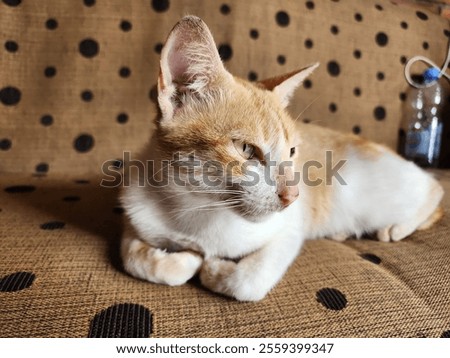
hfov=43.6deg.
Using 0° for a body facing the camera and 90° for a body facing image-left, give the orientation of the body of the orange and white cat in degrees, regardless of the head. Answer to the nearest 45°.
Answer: approximately 45°

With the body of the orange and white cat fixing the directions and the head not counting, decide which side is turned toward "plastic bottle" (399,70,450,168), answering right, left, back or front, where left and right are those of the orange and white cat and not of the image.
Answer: back
